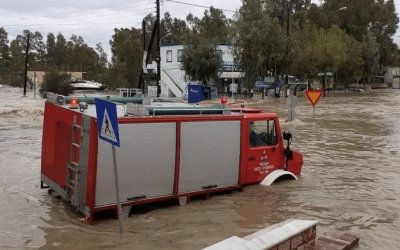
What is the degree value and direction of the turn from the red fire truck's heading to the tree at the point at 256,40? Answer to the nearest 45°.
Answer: approximately 45° to its left

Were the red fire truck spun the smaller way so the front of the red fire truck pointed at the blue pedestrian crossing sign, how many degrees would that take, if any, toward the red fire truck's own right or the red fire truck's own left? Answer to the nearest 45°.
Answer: approximately 135° to the red fire truck's own right

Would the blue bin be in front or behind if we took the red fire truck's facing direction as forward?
in front

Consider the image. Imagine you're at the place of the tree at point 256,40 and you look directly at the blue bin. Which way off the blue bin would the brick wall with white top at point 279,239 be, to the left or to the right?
left

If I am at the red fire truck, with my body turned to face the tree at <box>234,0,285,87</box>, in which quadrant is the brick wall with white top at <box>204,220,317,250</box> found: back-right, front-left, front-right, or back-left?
back-right

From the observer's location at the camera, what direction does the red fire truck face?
facing away from the viewer and to the right of the viewer

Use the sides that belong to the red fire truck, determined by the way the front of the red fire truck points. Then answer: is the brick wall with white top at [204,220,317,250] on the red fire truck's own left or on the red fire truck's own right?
on the red fire truck's own right
